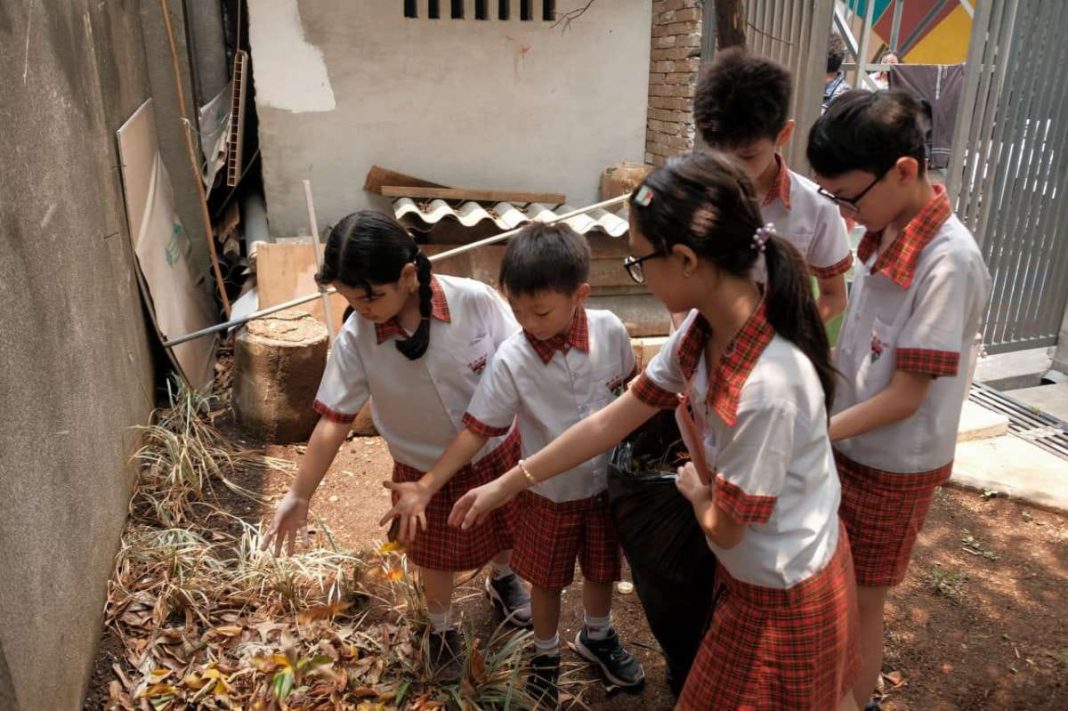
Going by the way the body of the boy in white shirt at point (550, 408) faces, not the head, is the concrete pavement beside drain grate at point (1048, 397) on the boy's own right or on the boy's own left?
on the boy's own left

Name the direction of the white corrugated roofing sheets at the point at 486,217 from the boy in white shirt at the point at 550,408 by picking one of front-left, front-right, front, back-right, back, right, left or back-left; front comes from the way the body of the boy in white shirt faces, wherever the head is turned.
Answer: back

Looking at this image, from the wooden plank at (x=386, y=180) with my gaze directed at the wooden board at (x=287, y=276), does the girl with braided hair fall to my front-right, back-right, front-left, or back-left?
front-left

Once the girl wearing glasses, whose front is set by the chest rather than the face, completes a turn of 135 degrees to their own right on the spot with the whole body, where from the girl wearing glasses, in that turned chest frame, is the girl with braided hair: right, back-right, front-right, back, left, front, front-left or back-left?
left

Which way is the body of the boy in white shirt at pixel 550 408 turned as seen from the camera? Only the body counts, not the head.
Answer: toward the camera

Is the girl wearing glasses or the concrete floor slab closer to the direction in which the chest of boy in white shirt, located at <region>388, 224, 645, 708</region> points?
the girl wearing glasses

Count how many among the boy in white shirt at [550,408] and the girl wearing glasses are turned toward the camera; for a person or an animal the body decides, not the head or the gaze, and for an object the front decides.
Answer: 1

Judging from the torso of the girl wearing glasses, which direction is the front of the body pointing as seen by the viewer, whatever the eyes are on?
to the viewer's left

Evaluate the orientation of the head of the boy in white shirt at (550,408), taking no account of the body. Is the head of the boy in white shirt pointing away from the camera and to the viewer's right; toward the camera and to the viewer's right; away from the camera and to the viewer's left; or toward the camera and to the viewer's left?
toward the camera and to the viewer's left

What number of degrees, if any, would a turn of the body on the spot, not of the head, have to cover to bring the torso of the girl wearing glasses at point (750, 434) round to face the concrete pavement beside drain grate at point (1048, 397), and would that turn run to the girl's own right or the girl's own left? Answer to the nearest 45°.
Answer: approximately 135° to the girl's own right

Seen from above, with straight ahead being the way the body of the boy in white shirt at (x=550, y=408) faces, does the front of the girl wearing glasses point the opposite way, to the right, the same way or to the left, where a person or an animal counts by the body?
to the right

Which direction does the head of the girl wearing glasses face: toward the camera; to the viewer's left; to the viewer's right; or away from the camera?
to the viewer's left

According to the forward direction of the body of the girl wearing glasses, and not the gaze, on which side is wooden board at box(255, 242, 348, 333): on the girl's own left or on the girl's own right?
on the girl's own right

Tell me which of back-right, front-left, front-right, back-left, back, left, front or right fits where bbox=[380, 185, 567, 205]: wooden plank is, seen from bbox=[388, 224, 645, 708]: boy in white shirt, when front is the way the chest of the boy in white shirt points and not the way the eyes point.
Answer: back

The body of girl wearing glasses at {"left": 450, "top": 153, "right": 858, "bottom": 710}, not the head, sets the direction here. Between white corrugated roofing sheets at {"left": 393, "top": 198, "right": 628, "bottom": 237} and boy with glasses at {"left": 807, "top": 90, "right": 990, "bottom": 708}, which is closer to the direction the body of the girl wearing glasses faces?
the white corrugated roofing sheets

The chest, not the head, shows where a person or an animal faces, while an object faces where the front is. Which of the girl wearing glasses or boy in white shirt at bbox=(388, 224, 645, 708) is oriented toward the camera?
the boy in white shirt

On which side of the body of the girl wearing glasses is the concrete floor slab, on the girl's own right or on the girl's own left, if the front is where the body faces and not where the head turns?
on the girl's own right
